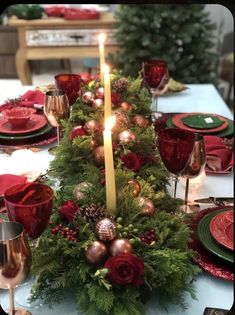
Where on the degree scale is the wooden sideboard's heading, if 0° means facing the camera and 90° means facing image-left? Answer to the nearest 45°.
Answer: approximately 0°

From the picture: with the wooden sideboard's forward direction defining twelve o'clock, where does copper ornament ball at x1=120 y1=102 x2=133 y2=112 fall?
The copper ornament ball is roughly at 12 o'clock from the wooden sideboard.

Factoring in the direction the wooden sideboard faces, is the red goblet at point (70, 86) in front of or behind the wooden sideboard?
in front

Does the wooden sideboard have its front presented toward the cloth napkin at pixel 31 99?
yes

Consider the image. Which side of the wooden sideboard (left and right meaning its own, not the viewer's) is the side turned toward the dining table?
front

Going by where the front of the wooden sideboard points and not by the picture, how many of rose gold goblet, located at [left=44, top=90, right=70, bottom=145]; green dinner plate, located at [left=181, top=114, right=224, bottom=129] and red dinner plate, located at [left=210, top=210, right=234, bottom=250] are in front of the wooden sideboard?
3

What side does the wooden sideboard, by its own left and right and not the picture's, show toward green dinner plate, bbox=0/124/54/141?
front

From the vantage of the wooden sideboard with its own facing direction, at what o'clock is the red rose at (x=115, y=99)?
The red rose is roughly at 12 o'clock from the wooden sideboard.

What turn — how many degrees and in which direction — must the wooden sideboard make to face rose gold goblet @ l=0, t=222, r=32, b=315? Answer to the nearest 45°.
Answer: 0° — it already faces it

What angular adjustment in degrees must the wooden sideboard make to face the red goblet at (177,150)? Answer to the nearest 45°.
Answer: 0° — it already faces it

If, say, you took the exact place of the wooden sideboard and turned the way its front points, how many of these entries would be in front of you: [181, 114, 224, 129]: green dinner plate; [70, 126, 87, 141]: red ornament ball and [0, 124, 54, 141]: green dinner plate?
3

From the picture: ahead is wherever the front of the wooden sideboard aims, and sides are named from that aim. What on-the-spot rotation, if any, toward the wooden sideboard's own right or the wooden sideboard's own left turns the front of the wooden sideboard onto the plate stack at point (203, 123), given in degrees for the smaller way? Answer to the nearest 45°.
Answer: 0° — it already faces it

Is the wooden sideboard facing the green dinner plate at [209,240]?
yes

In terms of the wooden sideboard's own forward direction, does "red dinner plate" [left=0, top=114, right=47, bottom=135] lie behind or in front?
in front
